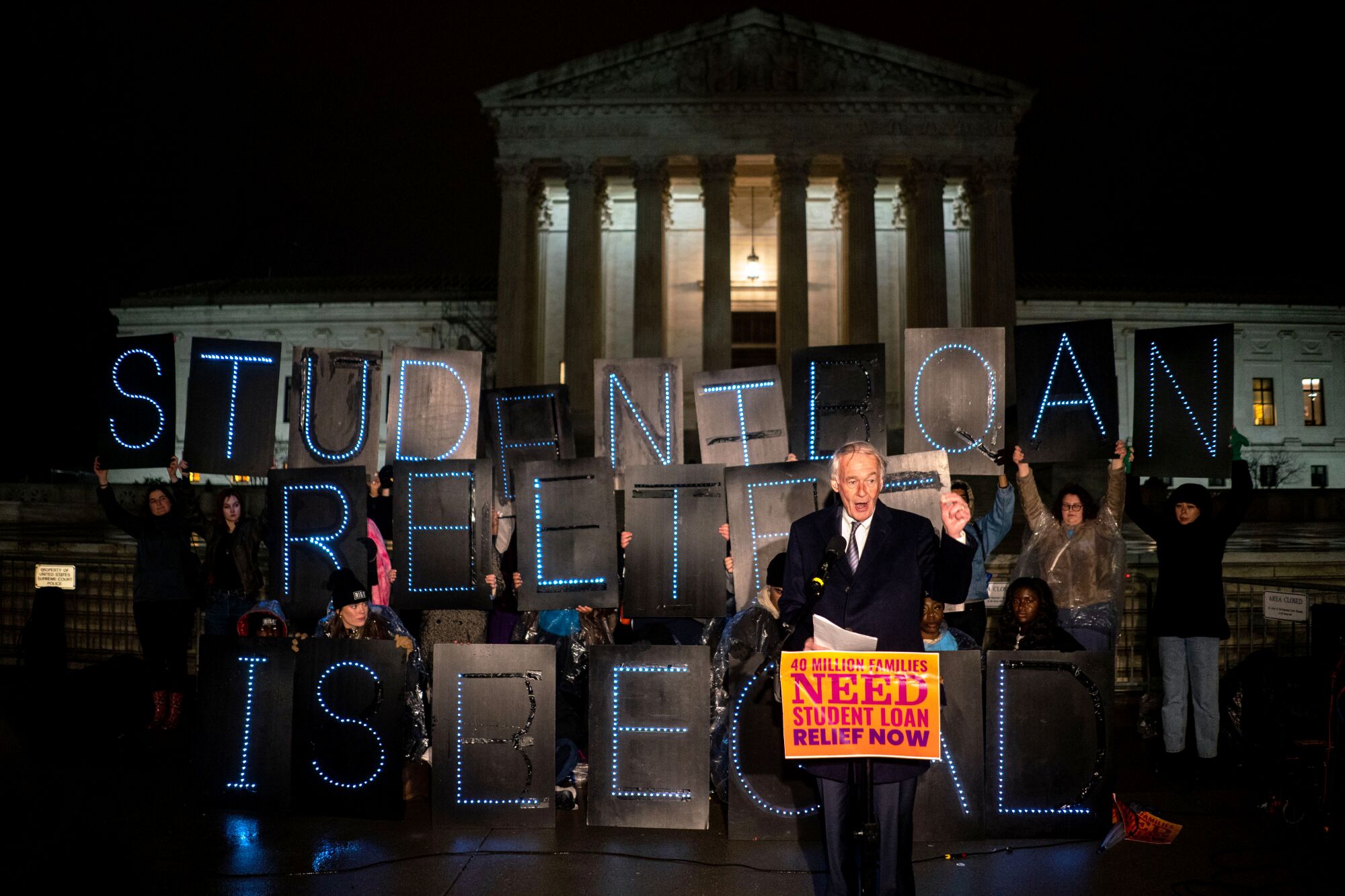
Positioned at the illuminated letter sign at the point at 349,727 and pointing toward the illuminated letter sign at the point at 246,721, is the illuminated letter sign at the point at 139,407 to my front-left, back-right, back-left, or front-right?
front-right

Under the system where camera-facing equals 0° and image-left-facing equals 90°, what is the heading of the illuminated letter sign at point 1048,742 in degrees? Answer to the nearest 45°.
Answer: approximately 0°

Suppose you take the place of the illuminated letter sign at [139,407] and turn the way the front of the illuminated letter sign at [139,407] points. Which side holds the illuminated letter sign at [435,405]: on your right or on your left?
on your left

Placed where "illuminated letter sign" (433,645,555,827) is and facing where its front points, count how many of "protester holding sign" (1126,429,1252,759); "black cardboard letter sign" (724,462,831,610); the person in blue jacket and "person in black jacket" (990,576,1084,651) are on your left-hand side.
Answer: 4

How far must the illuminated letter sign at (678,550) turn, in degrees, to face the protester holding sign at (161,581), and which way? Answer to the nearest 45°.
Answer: approximately 135° to its right

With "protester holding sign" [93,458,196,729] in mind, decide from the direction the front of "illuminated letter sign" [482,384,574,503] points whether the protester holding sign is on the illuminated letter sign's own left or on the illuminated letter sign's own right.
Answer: on the illuminated letter sign's own right

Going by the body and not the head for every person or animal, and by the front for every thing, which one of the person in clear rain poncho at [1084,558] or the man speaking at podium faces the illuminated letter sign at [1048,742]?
the person in clear rain poncho

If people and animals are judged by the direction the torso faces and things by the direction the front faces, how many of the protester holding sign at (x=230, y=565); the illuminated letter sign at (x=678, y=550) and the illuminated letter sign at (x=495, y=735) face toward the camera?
3

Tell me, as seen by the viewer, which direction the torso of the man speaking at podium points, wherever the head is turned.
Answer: toward the camera

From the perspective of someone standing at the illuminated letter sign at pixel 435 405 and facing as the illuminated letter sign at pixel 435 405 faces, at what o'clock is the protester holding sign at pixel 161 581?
The protester holding sign is roughly at 4 o'clock from the illuminated letter sign.

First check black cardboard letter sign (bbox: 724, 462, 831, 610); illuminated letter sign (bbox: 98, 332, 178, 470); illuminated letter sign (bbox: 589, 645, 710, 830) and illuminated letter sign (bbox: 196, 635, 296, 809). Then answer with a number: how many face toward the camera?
4

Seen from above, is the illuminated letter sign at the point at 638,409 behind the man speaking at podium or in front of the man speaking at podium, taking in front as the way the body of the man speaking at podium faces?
behind

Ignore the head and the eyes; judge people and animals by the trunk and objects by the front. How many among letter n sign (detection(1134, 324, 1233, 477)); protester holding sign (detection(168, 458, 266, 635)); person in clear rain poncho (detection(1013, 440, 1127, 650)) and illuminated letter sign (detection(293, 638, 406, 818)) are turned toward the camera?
4

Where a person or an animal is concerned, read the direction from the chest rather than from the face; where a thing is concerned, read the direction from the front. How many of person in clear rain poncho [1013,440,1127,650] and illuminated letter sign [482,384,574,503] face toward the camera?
2

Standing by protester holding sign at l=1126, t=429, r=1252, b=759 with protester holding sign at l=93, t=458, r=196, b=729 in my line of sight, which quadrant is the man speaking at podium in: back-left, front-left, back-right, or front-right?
front-left

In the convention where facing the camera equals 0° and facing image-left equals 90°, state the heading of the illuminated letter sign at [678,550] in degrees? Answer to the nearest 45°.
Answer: approximately 0°

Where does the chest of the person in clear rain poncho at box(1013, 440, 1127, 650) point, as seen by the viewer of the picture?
toward the camera
